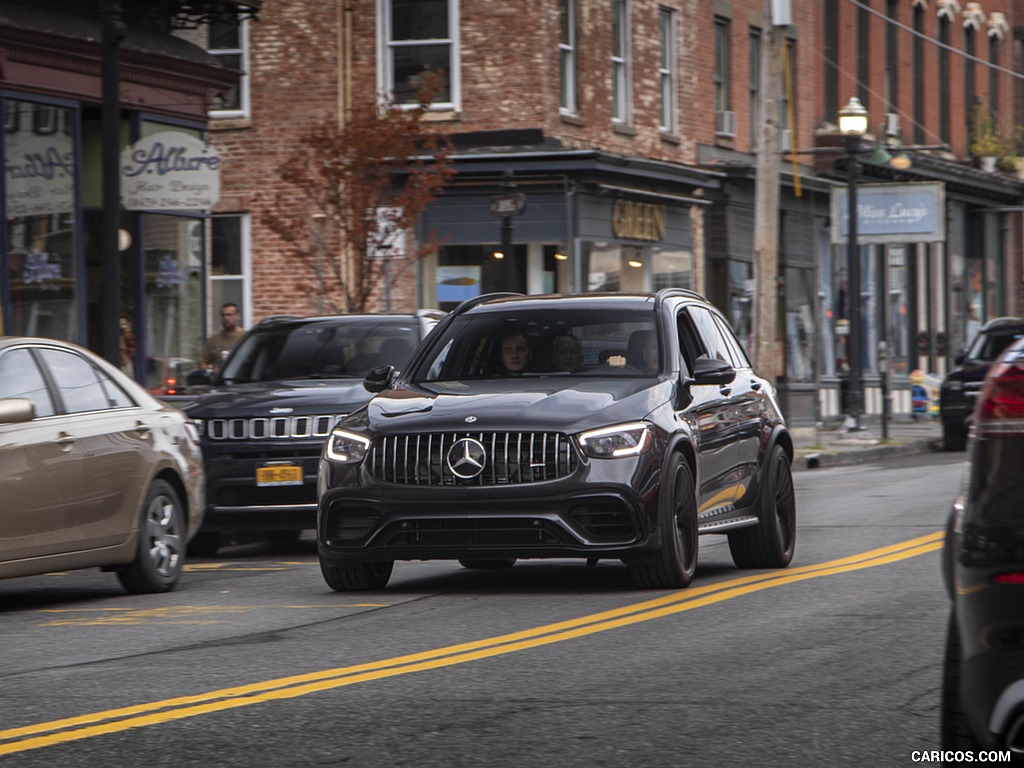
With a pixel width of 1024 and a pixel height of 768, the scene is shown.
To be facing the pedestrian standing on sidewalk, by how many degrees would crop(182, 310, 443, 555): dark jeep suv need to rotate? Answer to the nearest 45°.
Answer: approximately 135° to its right

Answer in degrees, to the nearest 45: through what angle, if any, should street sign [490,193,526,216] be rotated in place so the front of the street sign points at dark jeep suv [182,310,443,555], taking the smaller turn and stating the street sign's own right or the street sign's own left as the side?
0° — it already faces it

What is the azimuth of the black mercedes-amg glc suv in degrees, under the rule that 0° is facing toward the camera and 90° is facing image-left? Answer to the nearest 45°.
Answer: approximately 45°

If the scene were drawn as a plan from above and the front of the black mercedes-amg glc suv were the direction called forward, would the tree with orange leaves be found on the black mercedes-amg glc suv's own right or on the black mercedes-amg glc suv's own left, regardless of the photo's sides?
on the black mercedes-amg glc suv's own right

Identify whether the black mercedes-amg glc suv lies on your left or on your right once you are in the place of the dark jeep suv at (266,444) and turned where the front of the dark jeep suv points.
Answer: on your left

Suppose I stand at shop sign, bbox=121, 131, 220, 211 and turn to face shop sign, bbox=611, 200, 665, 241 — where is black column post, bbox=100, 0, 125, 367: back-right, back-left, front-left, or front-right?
back-right

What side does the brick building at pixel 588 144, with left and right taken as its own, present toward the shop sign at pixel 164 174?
right

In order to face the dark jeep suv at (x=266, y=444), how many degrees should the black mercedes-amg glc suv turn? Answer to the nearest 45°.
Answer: approximately 90° to its right

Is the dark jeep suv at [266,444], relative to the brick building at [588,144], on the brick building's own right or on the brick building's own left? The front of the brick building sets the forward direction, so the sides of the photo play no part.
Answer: on the brick building's own right
